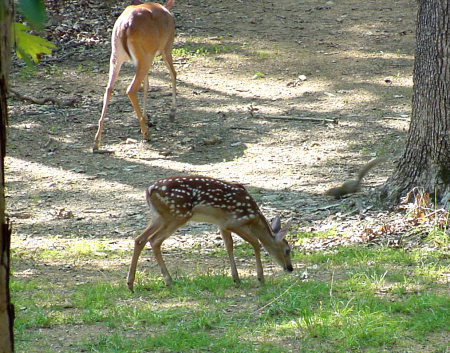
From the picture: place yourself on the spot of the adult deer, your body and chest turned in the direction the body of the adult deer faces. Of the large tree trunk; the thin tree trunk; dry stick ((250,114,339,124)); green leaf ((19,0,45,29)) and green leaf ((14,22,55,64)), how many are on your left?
0

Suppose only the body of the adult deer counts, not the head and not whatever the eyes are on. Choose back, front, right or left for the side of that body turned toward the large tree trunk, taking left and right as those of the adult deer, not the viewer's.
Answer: right

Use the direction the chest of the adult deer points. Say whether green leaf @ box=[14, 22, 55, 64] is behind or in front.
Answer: behind

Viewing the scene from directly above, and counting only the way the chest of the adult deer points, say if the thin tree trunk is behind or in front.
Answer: behind

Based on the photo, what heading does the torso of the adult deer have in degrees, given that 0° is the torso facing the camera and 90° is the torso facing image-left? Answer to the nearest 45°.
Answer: approximately 225°

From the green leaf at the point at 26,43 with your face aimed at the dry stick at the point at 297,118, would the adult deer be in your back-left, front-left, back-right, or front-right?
front-left

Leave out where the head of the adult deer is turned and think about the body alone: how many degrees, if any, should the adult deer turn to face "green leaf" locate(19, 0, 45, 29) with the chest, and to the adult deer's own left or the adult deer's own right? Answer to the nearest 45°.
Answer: approximately 135° to the adult deer's own right

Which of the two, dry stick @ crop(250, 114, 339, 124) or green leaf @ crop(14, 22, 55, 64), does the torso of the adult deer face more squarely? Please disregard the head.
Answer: the dry stick

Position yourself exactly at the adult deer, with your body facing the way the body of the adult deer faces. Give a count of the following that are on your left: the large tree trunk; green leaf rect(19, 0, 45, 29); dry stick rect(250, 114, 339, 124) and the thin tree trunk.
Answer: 0

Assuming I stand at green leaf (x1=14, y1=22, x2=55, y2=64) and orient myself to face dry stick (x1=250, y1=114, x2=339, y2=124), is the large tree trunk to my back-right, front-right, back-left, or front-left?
front-right

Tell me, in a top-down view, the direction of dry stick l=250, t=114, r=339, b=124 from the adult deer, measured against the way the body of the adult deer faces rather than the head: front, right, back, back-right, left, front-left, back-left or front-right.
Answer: front-right

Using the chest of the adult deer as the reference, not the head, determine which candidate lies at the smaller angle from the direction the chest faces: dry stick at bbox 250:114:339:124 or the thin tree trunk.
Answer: the dry stick
